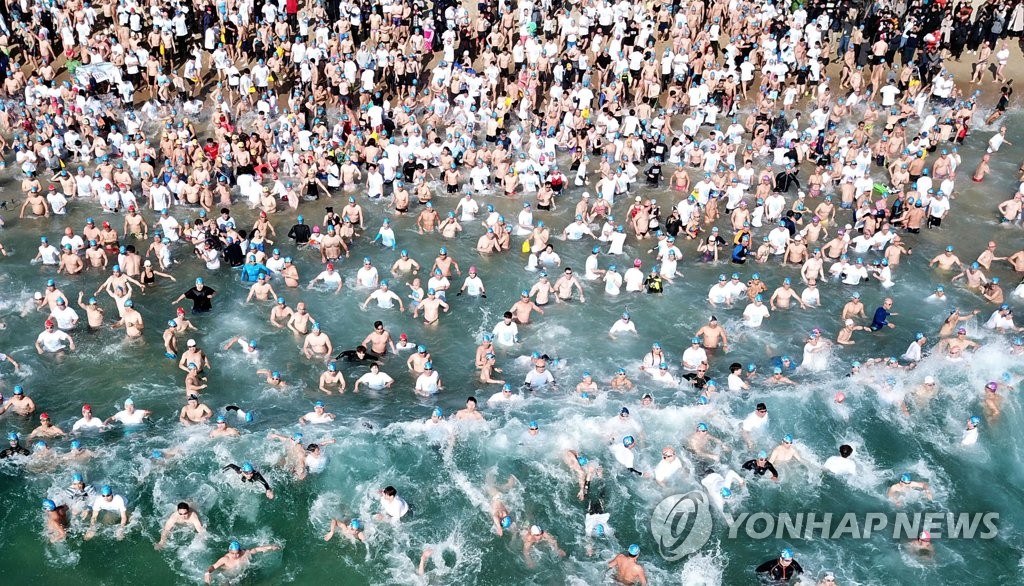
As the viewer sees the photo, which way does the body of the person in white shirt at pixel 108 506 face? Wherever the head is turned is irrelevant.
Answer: toward the camera

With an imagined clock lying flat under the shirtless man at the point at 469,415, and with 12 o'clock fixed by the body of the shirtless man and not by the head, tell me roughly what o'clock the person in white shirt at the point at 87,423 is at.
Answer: The person in white shirt is roughly at 3 o'clock from the shirtless man.

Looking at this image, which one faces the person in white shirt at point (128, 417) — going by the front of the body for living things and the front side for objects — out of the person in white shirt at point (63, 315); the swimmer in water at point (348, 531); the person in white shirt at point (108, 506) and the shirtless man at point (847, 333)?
the person in white shirt at point (63, 315)

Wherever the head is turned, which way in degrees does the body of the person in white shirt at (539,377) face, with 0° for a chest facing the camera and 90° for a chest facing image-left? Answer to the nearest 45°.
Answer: approximately 0°

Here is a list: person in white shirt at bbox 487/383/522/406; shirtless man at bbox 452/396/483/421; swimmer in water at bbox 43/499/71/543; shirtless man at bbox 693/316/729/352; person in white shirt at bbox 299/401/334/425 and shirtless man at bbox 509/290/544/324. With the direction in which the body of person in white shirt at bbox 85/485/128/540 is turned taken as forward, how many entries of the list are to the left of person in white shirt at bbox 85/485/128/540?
5

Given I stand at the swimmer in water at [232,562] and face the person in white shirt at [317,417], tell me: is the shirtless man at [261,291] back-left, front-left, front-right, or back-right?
front-left

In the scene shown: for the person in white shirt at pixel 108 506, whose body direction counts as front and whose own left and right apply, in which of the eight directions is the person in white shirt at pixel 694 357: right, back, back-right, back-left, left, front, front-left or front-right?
left

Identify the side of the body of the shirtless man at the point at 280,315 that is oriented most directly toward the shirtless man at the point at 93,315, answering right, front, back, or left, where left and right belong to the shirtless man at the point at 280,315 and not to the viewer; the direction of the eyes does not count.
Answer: right

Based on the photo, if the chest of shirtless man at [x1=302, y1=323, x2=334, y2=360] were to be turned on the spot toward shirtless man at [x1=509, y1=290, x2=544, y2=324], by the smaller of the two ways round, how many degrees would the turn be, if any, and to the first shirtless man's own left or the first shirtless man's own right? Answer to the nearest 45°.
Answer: approximately 90° to the first shirtless man's own left

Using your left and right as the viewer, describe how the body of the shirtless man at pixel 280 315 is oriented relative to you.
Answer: facing the viewer

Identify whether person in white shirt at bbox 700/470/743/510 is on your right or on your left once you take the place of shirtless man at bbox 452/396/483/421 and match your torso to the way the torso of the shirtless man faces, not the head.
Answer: on your left

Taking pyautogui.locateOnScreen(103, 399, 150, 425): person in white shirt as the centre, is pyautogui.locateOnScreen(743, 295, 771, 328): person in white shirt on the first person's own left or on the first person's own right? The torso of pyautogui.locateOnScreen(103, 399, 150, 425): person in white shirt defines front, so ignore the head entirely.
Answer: on the first person's own left

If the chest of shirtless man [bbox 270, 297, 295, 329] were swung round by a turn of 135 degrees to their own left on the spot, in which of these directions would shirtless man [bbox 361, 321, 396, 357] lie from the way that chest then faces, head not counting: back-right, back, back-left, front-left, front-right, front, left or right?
right

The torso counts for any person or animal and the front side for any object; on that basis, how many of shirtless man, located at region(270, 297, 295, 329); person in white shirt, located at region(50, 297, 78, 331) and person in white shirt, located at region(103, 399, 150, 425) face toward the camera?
3

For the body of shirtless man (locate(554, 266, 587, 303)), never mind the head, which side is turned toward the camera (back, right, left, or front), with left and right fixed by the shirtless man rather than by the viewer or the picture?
front

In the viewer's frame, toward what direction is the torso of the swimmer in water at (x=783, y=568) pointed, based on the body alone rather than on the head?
toward the camera

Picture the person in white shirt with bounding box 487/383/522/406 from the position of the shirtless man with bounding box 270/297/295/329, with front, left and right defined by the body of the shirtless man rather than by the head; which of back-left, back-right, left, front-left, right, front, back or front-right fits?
front-left
